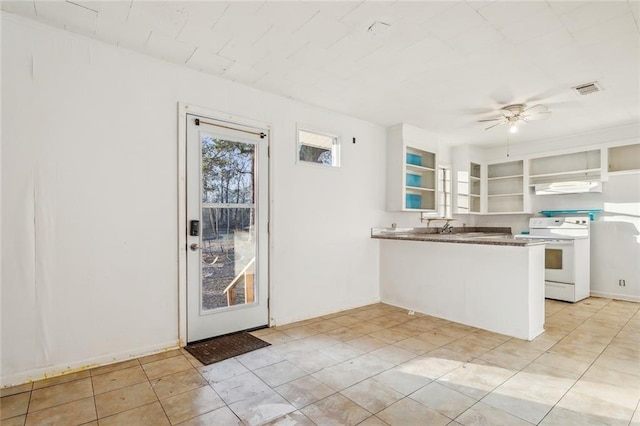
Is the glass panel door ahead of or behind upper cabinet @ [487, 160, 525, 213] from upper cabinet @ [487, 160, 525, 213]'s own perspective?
ahead

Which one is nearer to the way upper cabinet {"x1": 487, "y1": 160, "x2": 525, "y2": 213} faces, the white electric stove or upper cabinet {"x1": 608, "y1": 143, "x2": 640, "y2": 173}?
the white electric stove

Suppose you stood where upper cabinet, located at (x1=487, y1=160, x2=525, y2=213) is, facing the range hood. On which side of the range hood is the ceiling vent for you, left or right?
right

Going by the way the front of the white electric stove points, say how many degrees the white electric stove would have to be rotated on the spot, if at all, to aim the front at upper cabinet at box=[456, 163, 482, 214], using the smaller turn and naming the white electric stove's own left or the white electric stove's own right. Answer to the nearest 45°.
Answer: approximately 90° to the white electric stove's own right

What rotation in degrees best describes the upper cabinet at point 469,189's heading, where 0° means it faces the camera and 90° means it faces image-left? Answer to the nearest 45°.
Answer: approximately 315°

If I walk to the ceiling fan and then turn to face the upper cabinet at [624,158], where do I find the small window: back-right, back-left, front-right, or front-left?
back-left

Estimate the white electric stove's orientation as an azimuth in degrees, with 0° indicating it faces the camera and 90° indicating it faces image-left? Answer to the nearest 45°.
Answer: approximately 0°

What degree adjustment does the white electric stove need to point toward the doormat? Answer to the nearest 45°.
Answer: approximately 45° to its right

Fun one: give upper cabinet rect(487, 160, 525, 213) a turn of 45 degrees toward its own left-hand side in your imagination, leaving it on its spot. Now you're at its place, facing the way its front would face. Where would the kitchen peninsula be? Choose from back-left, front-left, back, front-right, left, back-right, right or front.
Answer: front-right

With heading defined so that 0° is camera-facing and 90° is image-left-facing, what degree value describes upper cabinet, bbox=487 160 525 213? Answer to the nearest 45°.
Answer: approximately 0°

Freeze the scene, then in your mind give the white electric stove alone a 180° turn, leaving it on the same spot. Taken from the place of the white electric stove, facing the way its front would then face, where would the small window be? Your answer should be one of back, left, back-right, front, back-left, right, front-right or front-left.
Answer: back-left

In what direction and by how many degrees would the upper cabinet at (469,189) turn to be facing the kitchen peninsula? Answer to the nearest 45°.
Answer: approximately 45° to its right

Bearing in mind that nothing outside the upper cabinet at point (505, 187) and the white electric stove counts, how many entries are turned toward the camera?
2
